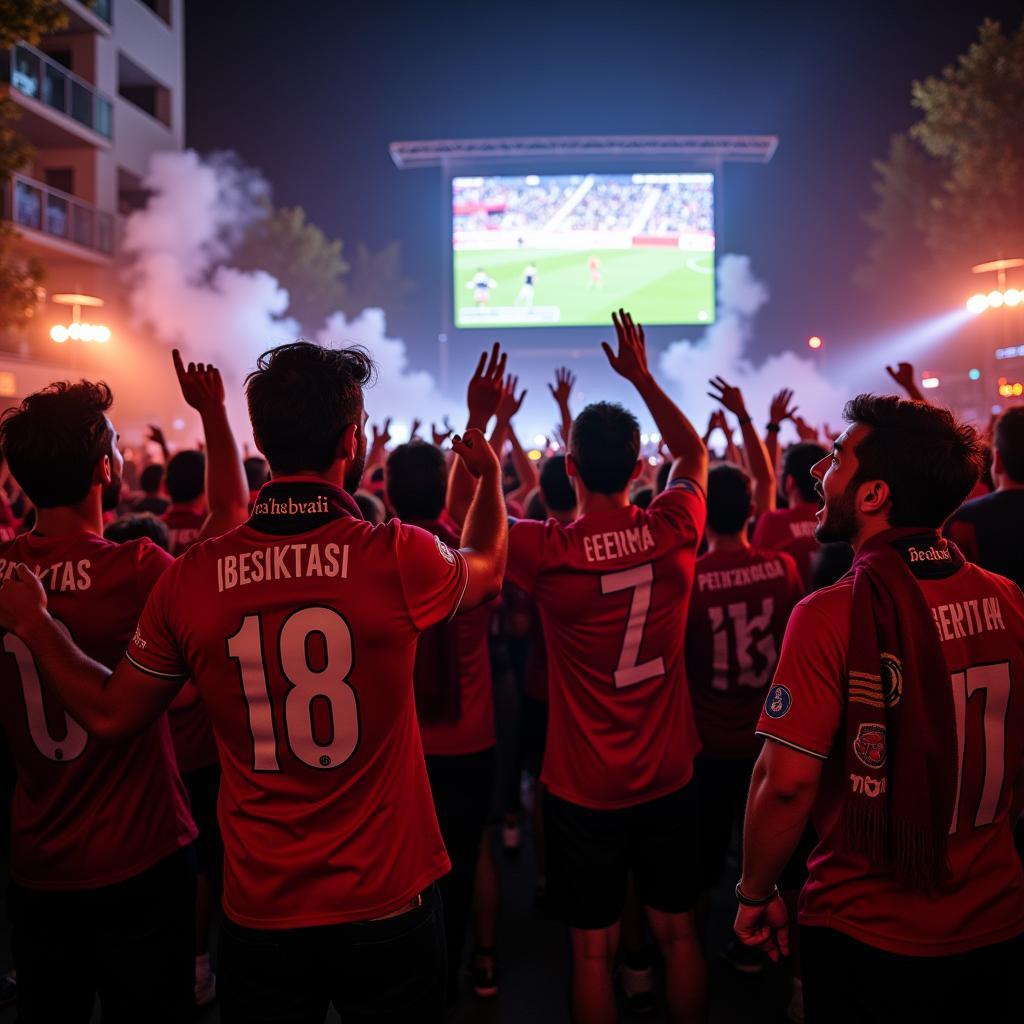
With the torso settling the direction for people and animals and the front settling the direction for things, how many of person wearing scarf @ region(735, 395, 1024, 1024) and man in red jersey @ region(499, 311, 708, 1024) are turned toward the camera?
0

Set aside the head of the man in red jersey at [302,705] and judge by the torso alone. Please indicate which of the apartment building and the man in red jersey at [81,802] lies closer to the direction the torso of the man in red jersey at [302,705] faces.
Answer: the apartment building

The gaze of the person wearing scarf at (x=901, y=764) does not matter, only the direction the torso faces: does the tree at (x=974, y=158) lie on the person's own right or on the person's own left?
on the person's own right

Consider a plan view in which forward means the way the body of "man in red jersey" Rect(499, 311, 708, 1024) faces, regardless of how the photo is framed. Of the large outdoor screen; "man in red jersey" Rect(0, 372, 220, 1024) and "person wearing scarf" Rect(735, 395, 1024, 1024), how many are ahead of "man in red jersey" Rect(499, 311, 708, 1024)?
1

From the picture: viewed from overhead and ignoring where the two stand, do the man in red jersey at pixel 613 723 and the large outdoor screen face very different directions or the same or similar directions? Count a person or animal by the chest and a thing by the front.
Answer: very different directions

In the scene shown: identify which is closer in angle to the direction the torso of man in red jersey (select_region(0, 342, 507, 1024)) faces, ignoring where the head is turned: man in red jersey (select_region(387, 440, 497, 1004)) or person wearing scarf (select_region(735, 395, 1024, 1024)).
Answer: the man in red jersey

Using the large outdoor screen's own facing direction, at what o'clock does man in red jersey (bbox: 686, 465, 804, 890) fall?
The man in red jersey is roughly at 12 o'clock from the large outdoor screen.

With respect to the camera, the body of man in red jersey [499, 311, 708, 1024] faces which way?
away from the camera

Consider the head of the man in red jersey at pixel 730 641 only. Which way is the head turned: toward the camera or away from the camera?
away from the camera

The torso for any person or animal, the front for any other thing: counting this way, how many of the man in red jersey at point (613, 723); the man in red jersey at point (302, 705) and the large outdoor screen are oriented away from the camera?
2

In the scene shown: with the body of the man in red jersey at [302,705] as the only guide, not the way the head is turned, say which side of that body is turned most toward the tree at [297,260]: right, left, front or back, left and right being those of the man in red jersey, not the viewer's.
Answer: front

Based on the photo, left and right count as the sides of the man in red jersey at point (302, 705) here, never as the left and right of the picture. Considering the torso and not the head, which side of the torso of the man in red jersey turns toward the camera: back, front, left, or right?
back
